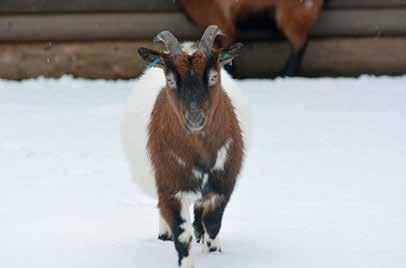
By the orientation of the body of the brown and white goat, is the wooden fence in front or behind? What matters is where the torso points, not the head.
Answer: behind

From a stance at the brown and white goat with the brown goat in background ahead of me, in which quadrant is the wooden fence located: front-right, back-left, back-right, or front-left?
front-left

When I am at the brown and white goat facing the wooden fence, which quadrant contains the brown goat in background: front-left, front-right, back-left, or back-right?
front-right

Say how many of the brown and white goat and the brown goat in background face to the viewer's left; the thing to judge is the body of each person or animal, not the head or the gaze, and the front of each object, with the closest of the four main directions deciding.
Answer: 1

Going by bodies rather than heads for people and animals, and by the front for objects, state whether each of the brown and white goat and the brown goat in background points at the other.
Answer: no

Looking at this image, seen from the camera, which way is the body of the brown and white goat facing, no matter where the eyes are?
toward the camera

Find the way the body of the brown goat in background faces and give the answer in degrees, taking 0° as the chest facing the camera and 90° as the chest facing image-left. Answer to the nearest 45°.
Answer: approximately 90°

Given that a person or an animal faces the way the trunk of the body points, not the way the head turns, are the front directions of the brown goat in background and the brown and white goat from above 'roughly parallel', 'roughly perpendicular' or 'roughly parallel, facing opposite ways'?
roughly perpendicular

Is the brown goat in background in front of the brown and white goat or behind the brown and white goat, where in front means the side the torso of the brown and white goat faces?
behind

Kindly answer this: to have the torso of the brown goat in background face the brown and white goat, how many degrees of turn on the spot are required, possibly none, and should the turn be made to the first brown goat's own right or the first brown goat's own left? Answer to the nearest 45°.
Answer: approximately 90° to the first brown goat's own left
